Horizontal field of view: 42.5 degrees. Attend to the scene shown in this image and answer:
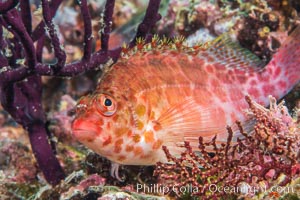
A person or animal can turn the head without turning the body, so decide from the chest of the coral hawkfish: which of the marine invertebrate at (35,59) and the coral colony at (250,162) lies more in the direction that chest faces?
the marine invertebrate

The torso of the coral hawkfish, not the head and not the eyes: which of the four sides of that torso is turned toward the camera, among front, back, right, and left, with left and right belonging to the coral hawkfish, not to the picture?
left

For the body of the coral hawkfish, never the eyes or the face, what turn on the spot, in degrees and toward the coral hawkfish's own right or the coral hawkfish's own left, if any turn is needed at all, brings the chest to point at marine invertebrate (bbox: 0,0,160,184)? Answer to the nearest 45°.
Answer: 0° — it already faces it

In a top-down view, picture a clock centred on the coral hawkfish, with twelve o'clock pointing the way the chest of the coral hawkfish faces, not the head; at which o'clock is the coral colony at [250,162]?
The coral colony is roughly at 7 o'clock from the coral hawkfish.
